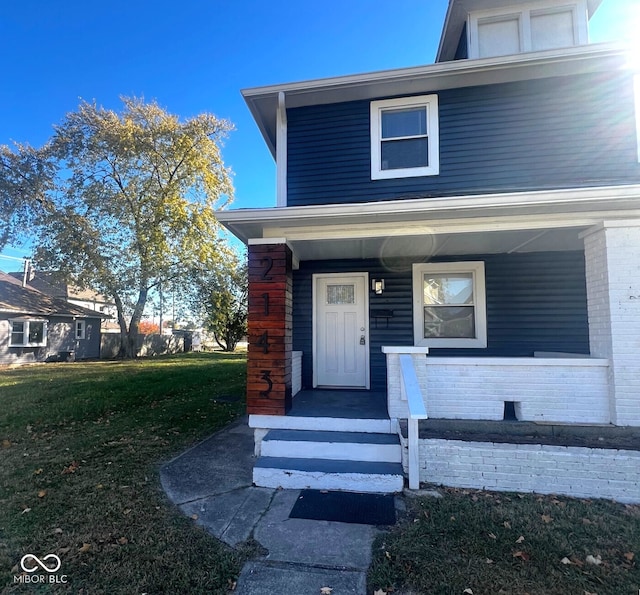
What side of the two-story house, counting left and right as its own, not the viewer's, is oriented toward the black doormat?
front

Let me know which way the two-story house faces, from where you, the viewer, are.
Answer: facing the viewer

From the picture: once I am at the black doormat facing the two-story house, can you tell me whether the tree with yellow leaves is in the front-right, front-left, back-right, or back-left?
front-left

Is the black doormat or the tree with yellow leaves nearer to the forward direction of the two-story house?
the black doormat

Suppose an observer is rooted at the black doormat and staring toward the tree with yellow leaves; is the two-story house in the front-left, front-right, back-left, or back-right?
front-right

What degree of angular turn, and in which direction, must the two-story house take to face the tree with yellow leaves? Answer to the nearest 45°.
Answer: approximately 135° to its right
